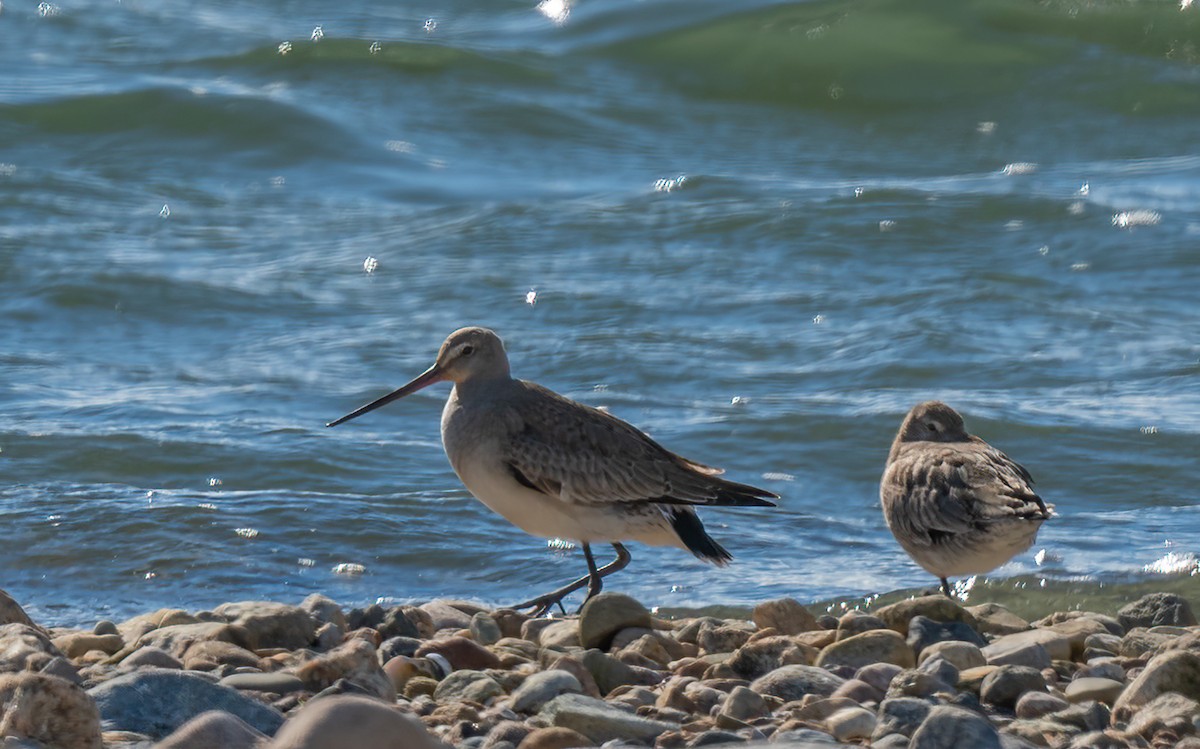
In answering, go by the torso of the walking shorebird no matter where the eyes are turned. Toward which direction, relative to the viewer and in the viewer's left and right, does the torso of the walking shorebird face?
facing to the left of the viewer

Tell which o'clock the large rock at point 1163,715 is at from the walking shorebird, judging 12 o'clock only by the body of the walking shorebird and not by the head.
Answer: The large rock is roughly at 8 o'clock from the walking shorebird.

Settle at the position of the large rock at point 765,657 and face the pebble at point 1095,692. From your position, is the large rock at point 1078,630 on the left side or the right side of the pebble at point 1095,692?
left

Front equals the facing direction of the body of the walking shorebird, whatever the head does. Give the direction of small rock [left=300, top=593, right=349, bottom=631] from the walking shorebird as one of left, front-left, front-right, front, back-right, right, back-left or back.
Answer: front-left

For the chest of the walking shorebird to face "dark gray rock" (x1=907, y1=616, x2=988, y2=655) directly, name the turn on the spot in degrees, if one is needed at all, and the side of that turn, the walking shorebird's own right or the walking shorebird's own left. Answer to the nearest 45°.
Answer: approximately 135° to the walking shorebird's own left

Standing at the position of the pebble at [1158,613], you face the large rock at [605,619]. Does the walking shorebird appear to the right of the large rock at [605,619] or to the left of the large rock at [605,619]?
right

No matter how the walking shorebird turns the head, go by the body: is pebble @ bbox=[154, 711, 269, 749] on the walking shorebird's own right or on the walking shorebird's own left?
on the walking shorebird's own left

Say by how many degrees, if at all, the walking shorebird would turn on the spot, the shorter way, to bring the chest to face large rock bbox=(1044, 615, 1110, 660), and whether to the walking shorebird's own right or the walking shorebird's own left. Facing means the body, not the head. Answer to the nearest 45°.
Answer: approximately 135° to the walking shorebird's own left

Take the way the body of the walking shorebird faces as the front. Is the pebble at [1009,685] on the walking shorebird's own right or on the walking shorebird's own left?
on the walking shorebird's own left

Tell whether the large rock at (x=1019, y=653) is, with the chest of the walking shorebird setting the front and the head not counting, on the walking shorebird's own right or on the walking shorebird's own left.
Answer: on the walking shorebird's own left

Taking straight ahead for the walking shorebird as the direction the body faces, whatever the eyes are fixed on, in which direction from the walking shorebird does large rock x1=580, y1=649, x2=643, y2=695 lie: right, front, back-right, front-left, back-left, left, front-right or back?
left

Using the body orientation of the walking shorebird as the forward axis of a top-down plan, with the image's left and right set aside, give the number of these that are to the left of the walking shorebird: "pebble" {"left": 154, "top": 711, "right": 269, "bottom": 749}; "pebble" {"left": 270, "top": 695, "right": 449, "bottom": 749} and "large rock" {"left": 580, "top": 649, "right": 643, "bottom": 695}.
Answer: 3

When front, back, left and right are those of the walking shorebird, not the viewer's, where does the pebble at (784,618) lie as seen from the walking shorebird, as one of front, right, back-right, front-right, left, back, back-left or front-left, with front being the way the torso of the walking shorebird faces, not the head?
back-left

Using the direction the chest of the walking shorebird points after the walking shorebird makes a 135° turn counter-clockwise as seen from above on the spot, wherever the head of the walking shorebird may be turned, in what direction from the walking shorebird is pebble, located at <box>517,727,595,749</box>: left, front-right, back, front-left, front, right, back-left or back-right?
front-right

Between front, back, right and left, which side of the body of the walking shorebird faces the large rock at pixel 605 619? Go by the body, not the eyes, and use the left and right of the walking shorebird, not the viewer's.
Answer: left
